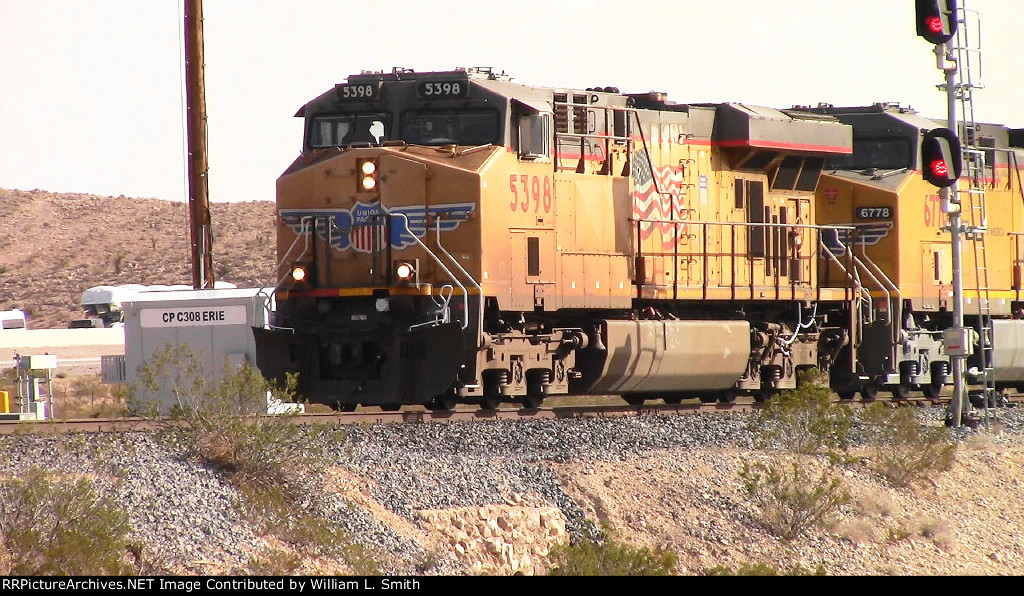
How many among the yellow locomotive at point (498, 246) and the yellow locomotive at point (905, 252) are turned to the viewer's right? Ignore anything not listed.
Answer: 0

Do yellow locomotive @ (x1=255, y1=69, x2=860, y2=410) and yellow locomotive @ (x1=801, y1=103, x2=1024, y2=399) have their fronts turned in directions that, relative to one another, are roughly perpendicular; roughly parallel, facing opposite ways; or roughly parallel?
roughly parallel

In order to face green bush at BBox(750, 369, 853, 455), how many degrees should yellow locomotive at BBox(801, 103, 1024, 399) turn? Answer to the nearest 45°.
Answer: approximately 45° to its left

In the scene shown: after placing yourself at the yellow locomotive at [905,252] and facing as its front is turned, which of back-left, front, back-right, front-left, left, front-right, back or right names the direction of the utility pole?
front-right

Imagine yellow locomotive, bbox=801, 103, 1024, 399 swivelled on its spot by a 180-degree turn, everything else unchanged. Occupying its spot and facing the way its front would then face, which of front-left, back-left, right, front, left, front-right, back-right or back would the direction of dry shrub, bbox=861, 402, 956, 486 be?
back-right

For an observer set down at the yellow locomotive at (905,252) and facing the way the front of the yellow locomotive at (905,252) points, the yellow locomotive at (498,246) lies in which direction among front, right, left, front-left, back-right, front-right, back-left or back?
front

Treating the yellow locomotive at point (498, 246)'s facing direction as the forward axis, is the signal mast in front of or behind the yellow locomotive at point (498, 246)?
behind

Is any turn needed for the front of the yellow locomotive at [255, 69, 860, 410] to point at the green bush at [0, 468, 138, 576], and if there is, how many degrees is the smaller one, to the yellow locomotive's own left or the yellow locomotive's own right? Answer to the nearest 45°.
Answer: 0° — it already faces it

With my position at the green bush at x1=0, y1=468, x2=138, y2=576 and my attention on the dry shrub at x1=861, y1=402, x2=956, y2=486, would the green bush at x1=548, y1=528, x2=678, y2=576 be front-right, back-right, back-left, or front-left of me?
front-right

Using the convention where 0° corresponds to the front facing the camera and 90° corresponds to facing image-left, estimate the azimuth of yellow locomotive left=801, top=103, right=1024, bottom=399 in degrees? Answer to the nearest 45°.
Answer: approximately 45°

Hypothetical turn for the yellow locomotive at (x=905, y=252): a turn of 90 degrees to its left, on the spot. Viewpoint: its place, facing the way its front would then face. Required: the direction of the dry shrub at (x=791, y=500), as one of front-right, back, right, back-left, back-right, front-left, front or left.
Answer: front-right

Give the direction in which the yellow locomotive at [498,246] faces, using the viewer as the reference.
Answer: facing the viewer and to the left of the viewer
